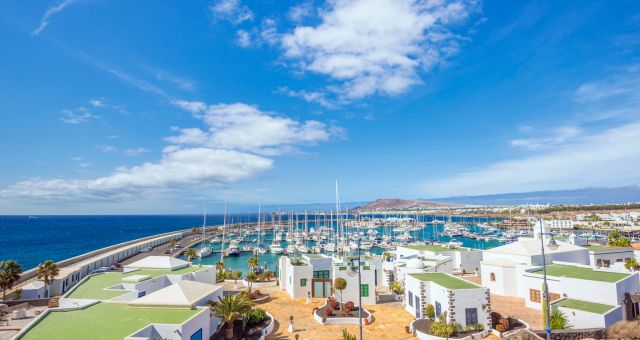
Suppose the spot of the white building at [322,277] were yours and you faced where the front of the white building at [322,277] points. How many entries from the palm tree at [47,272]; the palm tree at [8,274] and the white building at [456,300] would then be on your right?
2

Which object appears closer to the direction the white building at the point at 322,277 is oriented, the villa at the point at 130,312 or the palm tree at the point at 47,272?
the villa

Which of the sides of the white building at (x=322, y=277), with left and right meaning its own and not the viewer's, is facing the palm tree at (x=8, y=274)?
right

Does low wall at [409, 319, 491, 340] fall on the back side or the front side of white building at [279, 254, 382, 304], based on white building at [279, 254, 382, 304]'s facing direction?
on the front side

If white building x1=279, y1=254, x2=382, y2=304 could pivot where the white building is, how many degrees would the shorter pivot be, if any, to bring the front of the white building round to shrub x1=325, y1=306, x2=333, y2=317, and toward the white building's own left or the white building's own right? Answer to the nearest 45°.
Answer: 0° — it already faces it

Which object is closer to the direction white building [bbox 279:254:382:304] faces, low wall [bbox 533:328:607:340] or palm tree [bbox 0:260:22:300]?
the low wall

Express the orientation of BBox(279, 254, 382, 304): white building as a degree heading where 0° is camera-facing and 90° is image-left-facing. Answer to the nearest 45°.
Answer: approximately 0°

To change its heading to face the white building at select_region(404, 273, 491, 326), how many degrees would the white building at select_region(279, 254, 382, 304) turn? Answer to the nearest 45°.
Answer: approximately 45° to its left

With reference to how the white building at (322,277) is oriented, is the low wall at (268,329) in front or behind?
in front

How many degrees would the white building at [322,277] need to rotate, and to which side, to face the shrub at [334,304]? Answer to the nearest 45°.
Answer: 0° — it already faces it

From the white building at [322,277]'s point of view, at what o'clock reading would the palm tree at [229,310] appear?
The palm tree is roughly at 1 o'clock from the white building.

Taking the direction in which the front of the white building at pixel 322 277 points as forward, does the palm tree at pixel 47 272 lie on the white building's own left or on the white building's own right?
on the white building's own right

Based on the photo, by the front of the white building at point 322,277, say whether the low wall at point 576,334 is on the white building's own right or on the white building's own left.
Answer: on the white building's own left
